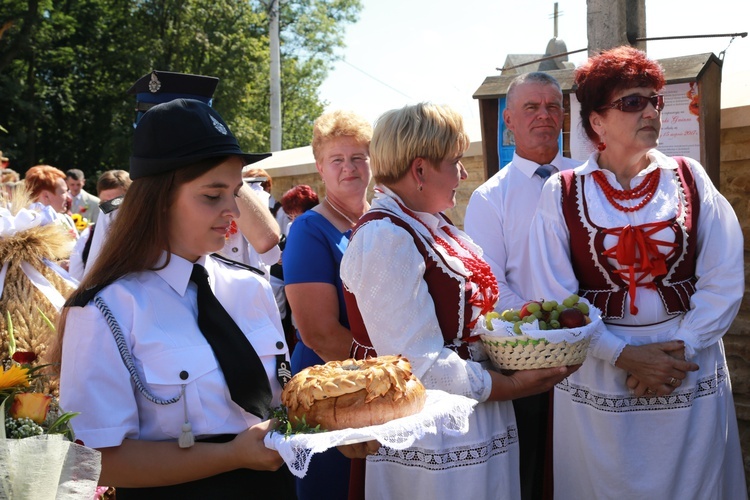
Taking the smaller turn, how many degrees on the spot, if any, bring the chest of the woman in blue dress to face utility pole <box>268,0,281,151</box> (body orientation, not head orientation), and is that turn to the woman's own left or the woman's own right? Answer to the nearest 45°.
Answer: approximately 135° to the woman's own left

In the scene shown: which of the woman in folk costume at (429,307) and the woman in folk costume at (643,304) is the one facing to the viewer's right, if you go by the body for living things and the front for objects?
the woman in folk costume at (429,307)

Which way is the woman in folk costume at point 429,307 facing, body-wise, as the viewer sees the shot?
to the viewer's right

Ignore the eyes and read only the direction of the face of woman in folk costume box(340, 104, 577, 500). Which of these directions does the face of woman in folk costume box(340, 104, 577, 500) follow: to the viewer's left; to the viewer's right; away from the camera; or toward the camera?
to the viewer's right

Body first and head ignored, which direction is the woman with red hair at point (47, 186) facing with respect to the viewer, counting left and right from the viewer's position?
facing to the right of the viewer

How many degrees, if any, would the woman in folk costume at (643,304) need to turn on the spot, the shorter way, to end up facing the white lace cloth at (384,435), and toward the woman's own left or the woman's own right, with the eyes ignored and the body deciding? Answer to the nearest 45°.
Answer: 0° — they already face it

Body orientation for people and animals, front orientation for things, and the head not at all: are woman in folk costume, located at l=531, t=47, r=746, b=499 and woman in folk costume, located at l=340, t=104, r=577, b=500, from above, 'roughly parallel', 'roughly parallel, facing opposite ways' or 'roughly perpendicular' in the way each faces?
roughly perpendicular
